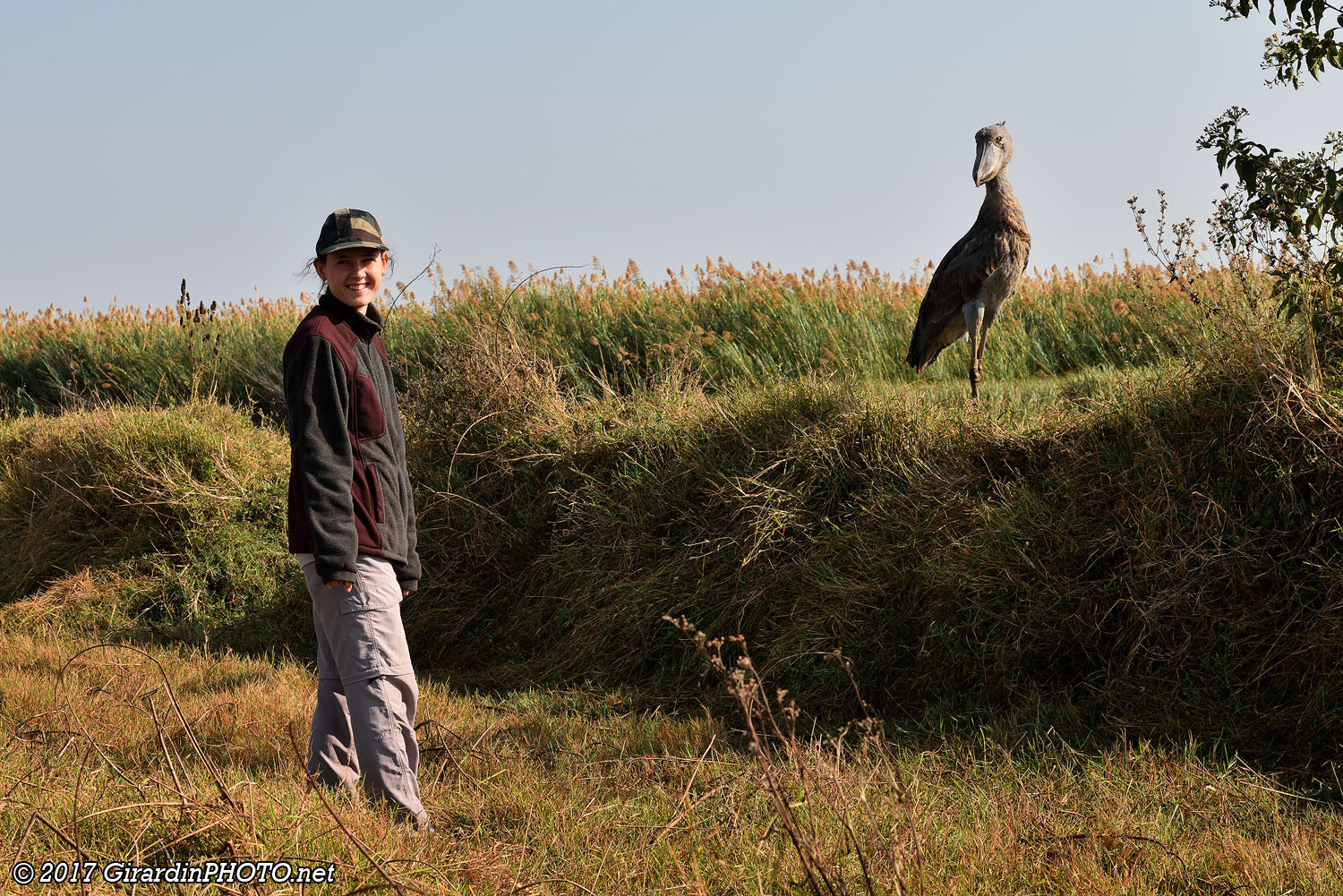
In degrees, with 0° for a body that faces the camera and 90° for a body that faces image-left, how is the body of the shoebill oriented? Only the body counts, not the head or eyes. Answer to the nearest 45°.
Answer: approximately 315°

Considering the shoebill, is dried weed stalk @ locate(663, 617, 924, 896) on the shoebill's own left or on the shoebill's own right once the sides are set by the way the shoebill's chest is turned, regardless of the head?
on the shoebill's own right

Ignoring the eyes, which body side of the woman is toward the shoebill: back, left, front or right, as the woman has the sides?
left

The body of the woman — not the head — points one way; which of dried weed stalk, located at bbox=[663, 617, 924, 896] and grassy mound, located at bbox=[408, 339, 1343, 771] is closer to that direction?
the dried weed stalk

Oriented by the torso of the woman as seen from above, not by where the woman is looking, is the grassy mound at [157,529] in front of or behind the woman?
behind

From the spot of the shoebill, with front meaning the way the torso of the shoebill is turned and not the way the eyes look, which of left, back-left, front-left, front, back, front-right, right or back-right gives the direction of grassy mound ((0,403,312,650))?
back-right

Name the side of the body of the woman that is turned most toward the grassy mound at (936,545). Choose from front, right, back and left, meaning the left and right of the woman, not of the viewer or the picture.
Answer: left

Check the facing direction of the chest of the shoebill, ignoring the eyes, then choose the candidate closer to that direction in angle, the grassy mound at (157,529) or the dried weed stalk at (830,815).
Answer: the dried weed stalk

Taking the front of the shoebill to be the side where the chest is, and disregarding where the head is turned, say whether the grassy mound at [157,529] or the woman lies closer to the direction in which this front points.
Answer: the woman
